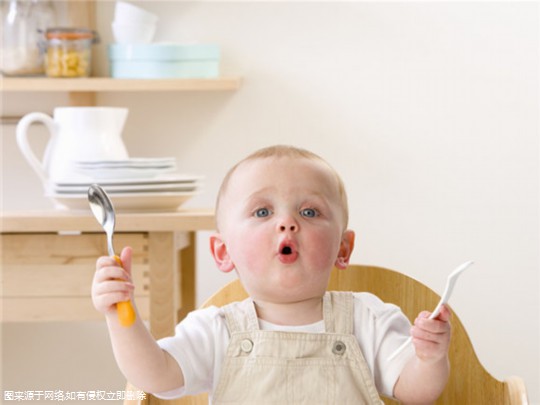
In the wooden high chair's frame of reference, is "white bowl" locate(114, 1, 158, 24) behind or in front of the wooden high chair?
behind

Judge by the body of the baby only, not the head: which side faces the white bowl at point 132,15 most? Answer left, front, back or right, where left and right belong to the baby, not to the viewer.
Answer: back

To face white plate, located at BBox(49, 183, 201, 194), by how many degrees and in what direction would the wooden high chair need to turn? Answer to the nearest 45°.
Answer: approximately 135° to its right

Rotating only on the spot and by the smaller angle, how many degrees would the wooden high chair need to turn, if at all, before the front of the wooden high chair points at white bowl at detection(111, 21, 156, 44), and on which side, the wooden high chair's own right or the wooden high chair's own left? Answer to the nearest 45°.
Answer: approximately 135° to the wooden high chair's own right

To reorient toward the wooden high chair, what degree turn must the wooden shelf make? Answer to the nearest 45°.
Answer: approximately 45° to its left

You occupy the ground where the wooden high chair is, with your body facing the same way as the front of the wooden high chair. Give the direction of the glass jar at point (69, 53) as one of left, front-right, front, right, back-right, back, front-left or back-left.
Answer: back-right

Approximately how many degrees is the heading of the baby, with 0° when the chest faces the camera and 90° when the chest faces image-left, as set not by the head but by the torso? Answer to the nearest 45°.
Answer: approximately 0°
